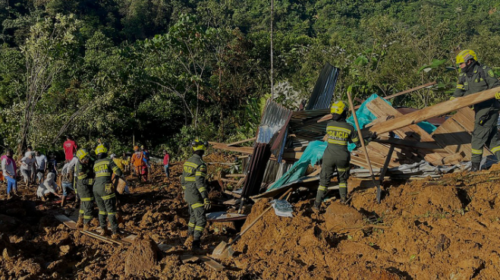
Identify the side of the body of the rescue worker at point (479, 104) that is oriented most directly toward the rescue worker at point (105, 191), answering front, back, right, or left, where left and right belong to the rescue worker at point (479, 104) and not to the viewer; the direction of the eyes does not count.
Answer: front

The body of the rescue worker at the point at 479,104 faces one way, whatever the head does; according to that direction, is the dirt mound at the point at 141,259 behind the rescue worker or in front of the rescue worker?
in front

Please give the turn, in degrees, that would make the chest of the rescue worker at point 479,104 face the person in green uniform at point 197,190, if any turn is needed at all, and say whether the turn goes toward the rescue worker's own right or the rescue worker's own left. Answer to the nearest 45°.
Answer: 0° — they already face them

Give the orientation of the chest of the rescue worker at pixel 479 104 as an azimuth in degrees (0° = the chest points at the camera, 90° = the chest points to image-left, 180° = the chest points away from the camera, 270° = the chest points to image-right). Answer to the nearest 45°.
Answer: approximately 45°

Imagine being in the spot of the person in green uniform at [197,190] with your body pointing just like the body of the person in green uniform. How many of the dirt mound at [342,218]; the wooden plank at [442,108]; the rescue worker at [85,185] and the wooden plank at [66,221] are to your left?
2

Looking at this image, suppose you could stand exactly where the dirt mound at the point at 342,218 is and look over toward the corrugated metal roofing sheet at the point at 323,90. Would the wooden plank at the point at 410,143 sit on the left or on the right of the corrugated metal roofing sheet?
right

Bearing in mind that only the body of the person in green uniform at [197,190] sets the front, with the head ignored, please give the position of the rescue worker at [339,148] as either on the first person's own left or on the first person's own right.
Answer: on the first person's own right
